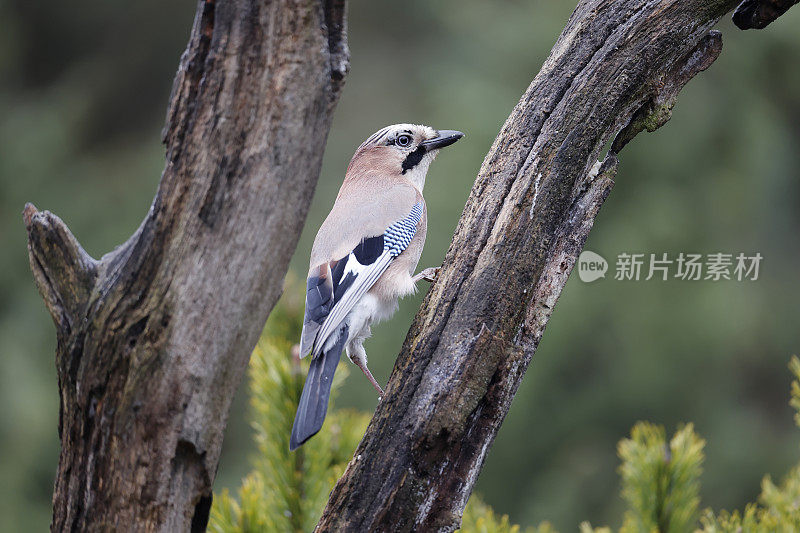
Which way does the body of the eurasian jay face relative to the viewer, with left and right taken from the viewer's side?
facing to the right of the viewer

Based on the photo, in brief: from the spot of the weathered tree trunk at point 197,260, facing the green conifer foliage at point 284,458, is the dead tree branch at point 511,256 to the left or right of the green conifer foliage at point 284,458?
right
